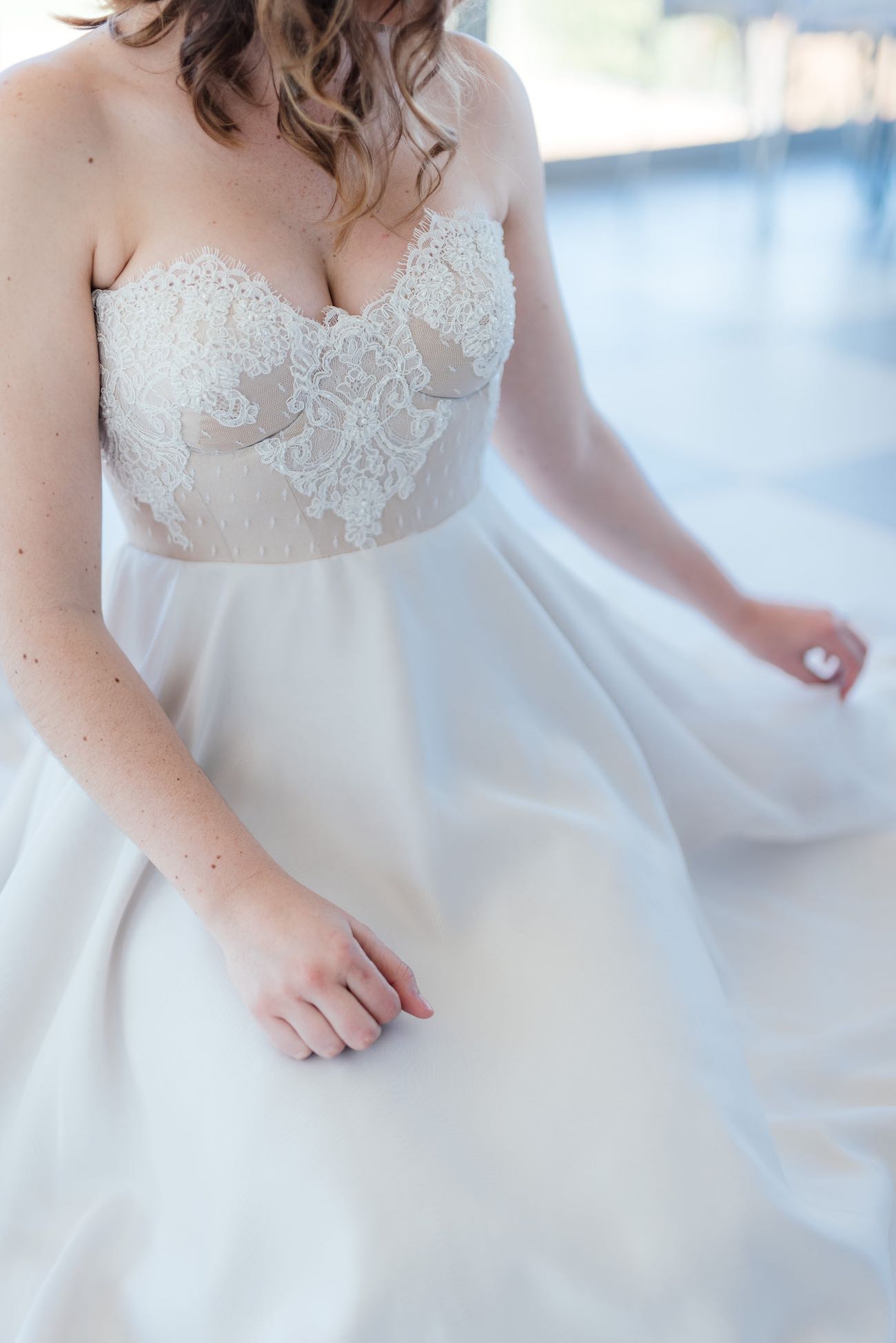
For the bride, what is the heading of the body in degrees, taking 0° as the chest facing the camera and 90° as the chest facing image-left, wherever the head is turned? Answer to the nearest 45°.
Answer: approximately 315°
